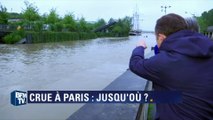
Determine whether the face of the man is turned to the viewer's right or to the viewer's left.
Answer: to the viewer's left

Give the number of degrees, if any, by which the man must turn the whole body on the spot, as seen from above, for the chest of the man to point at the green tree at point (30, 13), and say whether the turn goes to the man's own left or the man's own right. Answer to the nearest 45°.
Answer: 0° — they already face it

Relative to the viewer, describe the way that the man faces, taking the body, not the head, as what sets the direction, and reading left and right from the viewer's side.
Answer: facing away from the viewer and to the left of the viewer
